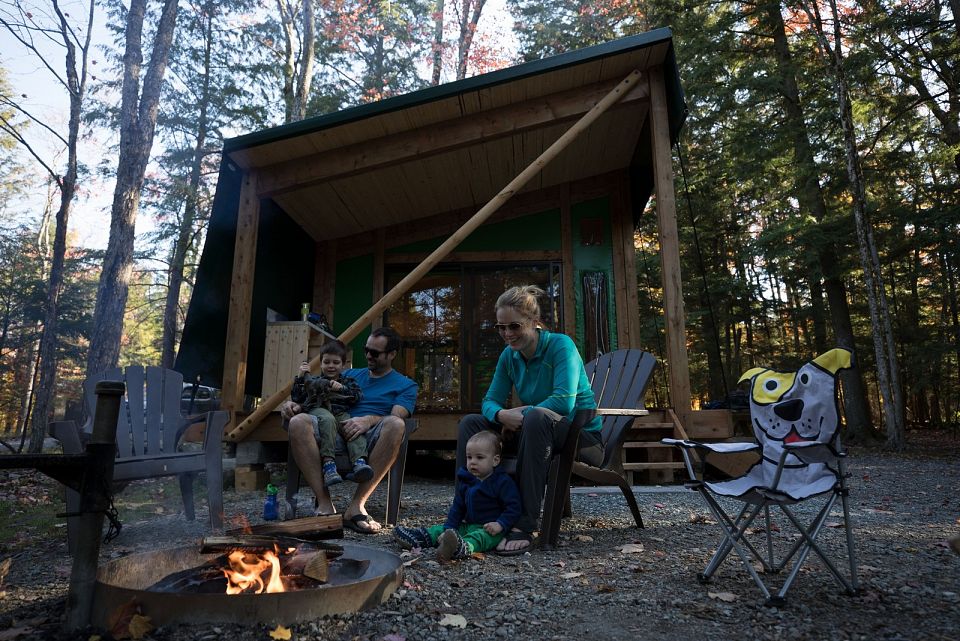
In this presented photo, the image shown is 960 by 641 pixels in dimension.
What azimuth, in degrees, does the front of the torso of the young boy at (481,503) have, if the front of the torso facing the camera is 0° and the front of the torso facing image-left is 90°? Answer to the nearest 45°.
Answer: approximately 45°

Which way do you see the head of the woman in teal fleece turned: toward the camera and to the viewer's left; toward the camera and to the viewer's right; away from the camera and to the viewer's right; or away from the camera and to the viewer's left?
toward the camera and to the viewer's left

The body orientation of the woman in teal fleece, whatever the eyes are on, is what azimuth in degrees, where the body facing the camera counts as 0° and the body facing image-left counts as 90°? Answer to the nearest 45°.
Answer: approximately 45°

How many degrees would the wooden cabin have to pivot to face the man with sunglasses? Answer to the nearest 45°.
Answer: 0° — it already faces them

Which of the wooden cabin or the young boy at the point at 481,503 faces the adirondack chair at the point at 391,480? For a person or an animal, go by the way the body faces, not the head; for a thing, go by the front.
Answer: the wooden cabin

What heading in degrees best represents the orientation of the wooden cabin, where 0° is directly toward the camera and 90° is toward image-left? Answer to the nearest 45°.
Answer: approximately 0°

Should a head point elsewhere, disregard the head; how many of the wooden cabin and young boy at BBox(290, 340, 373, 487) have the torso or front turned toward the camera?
2

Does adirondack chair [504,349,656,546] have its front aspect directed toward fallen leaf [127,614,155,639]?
yes

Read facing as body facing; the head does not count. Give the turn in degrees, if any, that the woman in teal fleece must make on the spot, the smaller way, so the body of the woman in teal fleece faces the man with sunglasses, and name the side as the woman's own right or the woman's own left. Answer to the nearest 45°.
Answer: approximately 45° to the woman's own right

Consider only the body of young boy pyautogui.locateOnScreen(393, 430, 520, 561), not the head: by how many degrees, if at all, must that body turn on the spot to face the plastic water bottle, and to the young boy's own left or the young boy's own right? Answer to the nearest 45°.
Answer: approximately 90° to the young boy's own right
